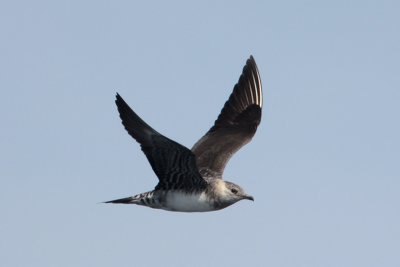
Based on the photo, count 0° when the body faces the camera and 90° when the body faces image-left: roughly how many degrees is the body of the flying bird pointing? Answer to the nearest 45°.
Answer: approximately 270°
